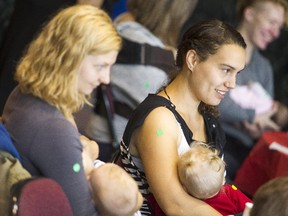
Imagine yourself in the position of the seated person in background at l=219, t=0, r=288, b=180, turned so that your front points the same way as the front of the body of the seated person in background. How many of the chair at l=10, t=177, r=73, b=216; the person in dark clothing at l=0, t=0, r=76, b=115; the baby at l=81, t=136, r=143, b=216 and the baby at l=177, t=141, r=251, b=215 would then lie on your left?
0

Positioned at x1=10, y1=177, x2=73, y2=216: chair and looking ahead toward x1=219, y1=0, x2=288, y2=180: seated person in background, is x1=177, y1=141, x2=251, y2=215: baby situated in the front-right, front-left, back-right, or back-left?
front-right

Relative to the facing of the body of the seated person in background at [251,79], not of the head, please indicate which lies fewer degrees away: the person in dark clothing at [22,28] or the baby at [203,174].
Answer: the baby

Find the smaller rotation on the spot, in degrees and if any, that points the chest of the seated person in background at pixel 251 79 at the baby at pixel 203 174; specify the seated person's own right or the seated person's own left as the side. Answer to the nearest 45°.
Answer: approximately 45° to the seated person's own right

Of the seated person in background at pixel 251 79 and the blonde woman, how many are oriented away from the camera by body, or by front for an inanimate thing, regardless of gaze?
0

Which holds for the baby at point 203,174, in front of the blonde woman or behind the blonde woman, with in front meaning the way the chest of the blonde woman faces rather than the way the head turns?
in front

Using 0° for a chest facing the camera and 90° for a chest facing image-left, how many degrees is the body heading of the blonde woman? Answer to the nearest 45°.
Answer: approximately 270°

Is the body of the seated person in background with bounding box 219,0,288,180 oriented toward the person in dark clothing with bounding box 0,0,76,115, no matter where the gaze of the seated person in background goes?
no

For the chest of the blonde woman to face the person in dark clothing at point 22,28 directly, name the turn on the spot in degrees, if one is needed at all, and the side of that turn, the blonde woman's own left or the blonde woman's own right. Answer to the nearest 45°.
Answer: approximately 90° to the blonde woman's own left

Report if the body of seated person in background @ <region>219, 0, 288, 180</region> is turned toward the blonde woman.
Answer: no

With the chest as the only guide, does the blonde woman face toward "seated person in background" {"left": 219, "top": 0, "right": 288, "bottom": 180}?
no

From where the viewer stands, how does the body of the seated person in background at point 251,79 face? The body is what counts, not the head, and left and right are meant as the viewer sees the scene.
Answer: facing the viewer and to the right of the viewer
